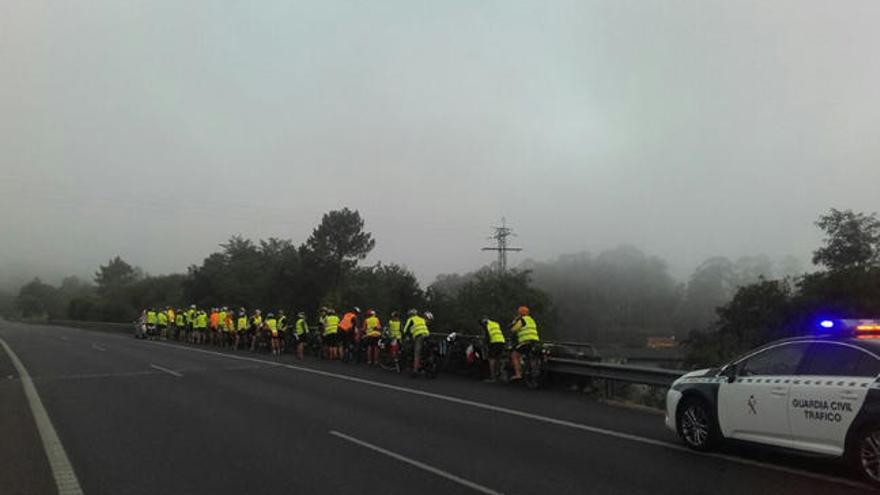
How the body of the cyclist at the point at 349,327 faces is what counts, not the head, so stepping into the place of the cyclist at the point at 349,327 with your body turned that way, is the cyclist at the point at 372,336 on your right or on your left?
on your right

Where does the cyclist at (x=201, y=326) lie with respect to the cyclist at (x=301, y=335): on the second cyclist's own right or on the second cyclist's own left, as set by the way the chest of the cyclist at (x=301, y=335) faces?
on the second cyclist's own left

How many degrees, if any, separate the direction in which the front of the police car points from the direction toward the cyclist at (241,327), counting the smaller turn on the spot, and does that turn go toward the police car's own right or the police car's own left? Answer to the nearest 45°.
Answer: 0° — it already faces them

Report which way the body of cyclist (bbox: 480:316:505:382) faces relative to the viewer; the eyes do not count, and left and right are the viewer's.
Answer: facing away from the viewer and to the left of the viewer

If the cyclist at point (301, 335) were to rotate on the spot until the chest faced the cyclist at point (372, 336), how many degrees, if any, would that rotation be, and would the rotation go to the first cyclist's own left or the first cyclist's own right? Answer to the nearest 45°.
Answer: approximately 90° to the first cyclist's own right

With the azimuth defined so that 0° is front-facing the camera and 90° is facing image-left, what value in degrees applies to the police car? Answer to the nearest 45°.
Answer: approximately 135°

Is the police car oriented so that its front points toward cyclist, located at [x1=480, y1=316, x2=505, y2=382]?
yes

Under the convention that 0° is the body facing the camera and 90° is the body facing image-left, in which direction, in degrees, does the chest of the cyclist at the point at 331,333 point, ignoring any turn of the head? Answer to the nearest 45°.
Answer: approximately 180°

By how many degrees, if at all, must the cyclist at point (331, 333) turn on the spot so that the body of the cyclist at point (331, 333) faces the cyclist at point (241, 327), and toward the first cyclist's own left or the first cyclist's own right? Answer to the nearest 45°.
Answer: approximately 45° to the first cyclist's own left

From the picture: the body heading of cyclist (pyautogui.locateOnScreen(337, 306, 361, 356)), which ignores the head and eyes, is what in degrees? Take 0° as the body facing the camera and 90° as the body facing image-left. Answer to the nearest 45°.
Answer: approximately 225°
